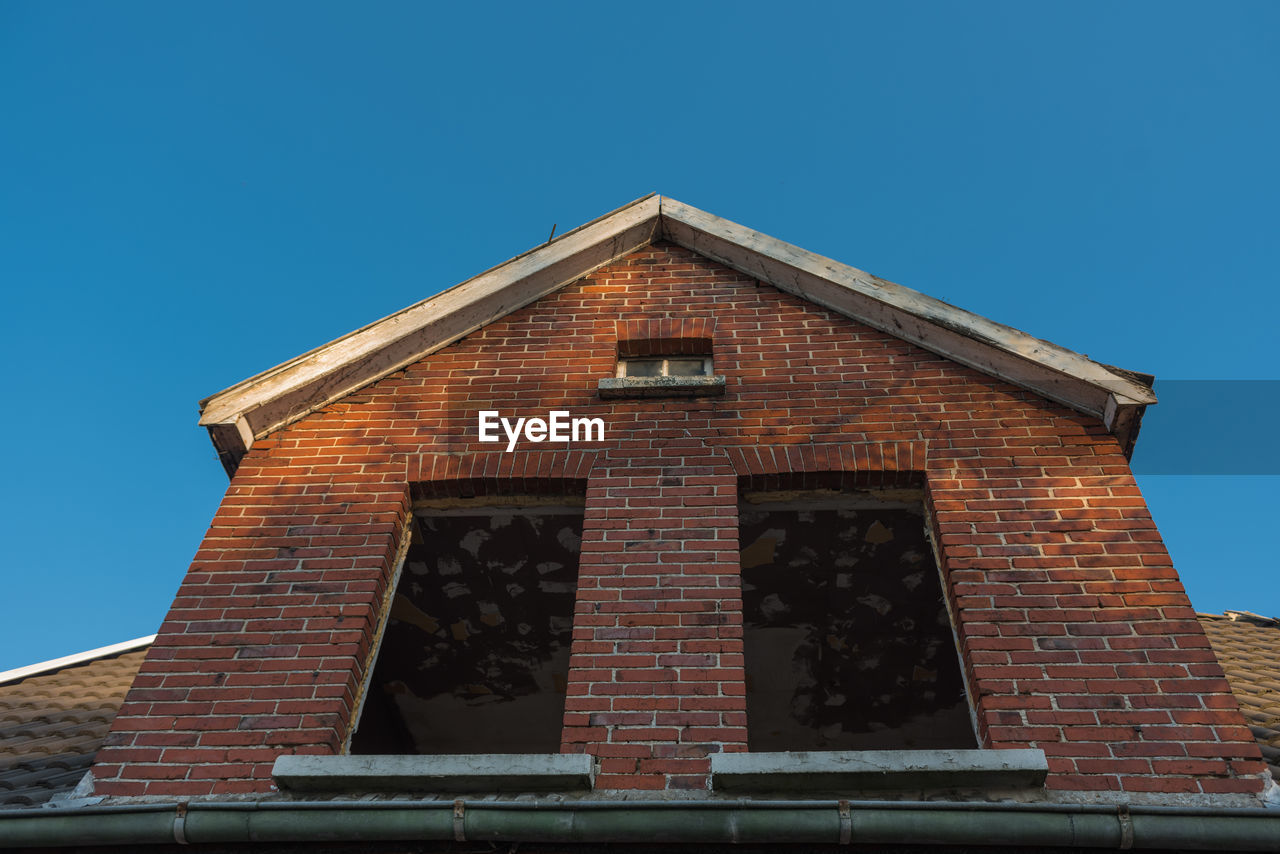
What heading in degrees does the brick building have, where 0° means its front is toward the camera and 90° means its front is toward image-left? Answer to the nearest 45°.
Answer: approximately 0°
